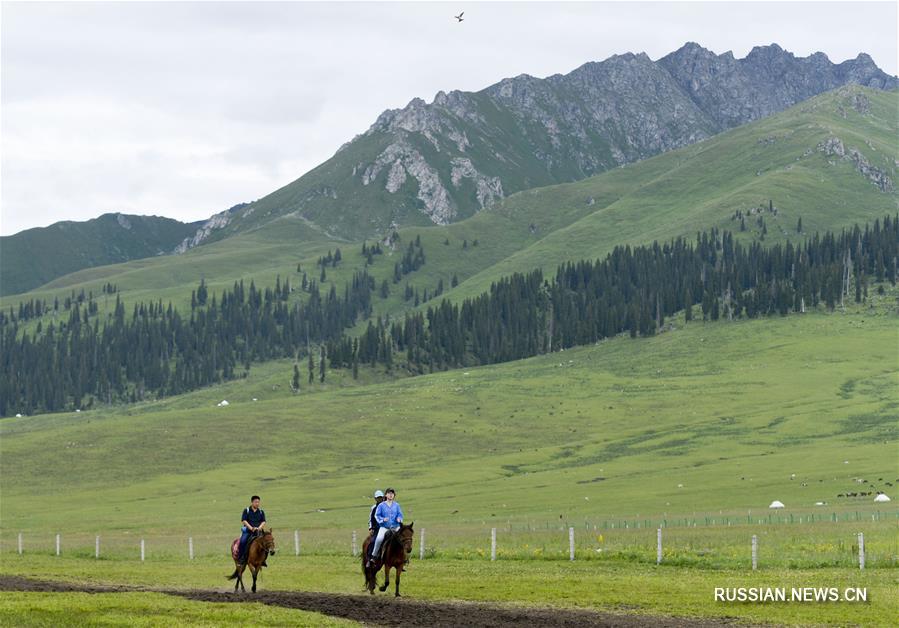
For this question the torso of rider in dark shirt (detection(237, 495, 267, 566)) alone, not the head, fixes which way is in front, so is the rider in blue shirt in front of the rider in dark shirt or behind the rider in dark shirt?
in front

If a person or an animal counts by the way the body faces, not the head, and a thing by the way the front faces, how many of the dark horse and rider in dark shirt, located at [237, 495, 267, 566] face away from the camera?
0

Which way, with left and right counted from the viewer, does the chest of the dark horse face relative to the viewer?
facing the viewer and to the right of the viewer

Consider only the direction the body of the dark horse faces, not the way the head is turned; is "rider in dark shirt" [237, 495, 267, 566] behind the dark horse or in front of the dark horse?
behind
